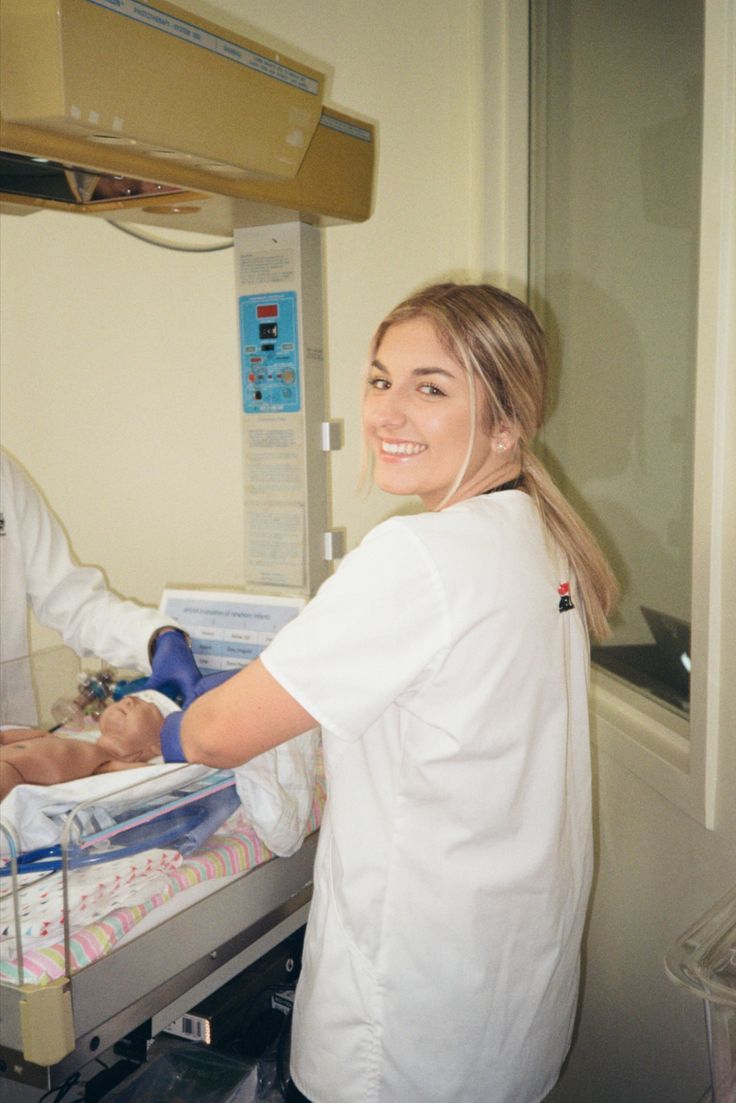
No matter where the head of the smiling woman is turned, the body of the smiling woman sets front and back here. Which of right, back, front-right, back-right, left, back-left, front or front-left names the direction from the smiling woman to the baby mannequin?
front

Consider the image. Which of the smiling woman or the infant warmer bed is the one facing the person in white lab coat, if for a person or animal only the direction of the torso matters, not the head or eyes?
the smiling woman

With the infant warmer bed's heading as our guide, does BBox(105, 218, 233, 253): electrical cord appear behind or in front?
behind

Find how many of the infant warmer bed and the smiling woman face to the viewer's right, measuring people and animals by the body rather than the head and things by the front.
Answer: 0

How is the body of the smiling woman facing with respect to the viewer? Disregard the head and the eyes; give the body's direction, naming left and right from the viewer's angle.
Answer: facing away from the viewer and to the left of the viewer

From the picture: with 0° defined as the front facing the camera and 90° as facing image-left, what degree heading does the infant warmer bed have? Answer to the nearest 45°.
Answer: approximately 45°

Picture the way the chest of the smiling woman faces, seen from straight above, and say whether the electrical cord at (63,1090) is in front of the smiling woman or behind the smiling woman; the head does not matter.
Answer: in front

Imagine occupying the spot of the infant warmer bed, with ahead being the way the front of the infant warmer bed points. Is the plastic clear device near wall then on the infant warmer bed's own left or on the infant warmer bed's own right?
on the infant warmer bed's own left
